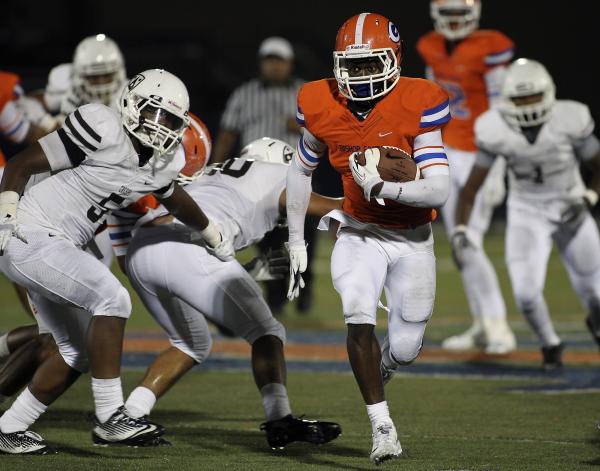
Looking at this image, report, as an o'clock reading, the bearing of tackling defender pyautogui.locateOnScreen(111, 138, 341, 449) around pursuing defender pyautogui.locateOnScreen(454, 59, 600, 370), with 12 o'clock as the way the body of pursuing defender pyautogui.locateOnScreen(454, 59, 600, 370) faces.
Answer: tackling defender pyautogui.locateOnScreen(111, 138, 341, 449) is roughly at 1 o'clock from pursuing defender pyautogui.locateOnScreen(454, 59, 600, 370).

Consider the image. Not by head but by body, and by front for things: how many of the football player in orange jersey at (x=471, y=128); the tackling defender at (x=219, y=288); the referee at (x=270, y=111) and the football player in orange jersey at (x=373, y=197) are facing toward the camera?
3

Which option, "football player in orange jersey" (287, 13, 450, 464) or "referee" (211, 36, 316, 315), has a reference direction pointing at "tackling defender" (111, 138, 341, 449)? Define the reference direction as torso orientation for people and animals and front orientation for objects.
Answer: the referee

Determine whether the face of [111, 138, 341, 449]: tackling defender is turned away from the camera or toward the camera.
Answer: away from the camera

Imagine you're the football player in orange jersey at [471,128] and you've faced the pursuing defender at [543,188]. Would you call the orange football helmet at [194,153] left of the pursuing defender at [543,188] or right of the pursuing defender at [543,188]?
right

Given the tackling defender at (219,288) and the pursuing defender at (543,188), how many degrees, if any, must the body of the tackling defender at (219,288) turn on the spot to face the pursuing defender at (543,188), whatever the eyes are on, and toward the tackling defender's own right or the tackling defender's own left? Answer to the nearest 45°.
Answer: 0° — they already face them

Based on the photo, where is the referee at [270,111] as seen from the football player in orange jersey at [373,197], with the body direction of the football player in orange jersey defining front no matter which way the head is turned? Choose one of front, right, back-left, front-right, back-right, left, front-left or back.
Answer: back

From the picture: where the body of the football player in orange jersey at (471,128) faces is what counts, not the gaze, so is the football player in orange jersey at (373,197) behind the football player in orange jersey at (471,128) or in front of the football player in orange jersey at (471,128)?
in front

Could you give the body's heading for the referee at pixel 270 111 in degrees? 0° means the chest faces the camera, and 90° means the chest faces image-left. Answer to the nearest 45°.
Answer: approximately 0°

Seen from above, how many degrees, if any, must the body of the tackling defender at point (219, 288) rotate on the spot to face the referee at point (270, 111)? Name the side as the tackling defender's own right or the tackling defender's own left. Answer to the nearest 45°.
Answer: approximately 45° to the tackling defender's own left

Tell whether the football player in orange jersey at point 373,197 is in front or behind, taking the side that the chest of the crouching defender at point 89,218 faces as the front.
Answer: in front

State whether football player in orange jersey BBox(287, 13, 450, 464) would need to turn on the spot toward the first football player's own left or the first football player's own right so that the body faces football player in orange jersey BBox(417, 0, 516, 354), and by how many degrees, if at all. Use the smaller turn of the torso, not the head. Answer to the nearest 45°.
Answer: approximately 180°

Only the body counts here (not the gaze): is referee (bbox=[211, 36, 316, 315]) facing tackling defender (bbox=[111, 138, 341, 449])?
yes
